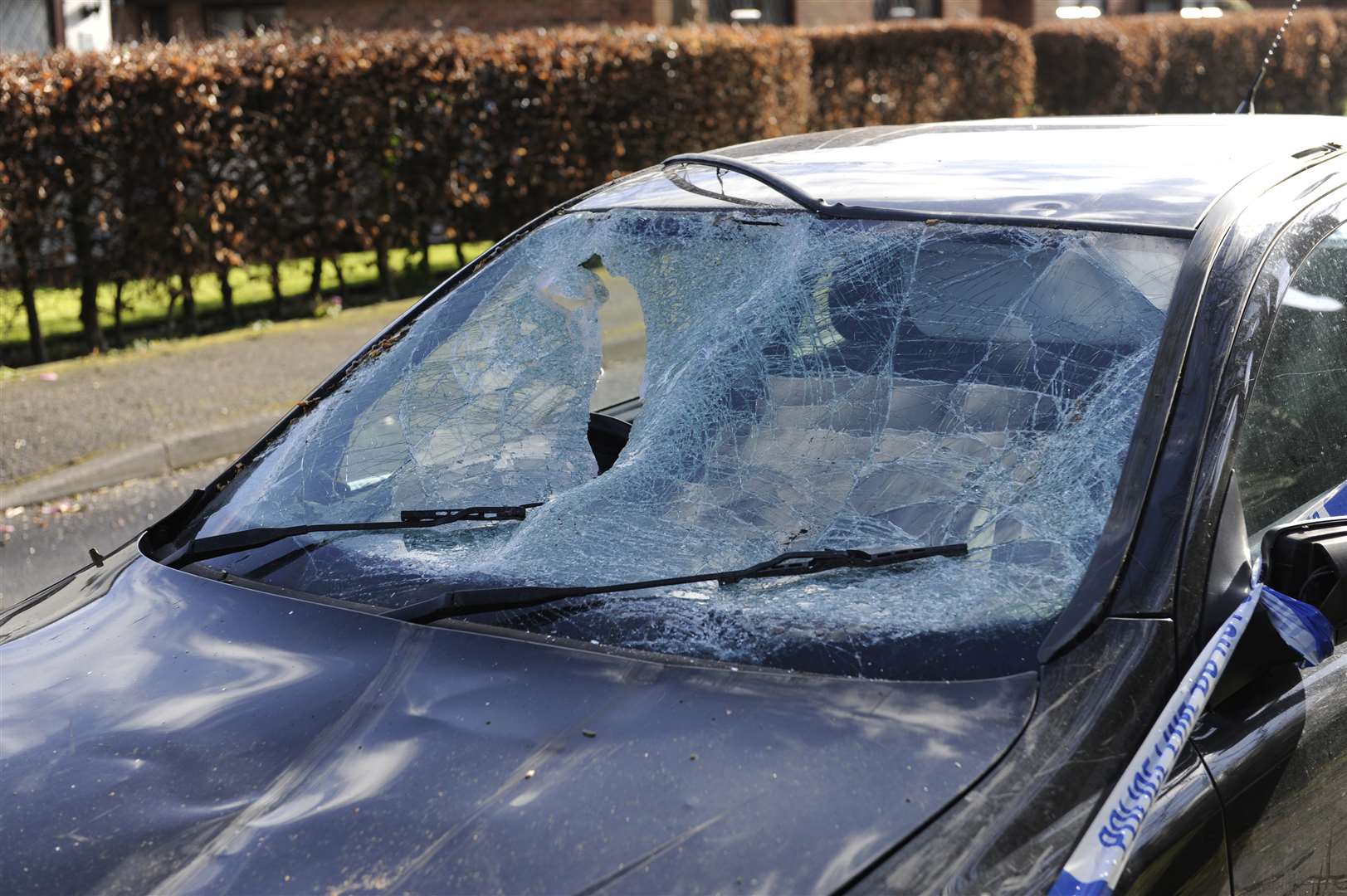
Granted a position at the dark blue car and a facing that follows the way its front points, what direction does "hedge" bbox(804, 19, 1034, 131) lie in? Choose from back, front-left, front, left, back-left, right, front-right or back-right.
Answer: back-right

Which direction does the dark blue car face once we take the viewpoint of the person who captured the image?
facing the viewer and to the left of the viewer

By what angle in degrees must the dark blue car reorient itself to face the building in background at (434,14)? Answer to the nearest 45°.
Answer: approximately 135° to its right

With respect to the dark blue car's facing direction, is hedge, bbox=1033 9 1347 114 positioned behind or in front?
behind

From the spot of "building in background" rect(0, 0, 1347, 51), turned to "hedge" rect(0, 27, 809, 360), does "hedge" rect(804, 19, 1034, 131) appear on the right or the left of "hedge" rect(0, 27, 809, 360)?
left

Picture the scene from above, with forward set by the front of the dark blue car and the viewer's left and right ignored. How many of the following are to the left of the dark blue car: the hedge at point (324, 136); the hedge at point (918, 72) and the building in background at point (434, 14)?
0

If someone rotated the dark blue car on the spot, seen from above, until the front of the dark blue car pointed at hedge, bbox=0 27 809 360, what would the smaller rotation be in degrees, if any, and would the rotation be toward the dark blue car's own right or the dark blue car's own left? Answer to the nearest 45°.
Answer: approximately 135° to the dark blue car's own right
